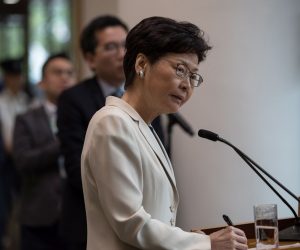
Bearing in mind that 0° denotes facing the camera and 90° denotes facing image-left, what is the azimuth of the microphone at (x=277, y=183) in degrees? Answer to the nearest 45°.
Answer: approximately 90°

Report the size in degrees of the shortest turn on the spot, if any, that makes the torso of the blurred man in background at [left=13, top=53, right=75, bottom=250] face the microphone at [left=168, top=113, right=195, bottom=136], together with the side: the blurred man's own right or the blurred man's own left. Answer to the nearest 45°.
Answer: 0° — they already face it

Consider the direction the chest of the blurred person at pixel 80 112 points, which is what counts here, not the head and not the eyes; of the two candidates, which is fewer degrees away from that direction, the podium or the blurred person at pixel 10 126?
the podium

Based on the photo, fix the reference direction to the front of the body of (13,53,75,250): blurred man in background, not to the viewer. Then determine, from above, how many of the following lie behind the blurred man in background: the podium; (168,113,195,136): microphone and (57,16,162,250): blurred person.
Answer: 0

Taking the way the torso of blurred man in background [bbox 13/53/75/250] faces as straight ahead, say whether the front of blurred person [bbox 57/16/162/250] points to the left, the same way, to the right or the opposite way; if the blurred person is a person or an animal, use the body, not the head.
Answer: the same way

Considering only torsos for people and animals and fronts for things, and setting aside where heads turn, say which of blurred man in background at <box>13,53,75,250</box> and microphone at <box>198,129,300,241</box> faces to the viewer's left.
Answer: the microphone

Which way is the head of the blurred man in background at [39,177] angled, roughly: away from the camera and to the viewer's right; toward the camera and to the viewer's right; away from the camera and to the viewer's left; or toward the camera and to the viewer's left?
toward the camera and to the viewer's right

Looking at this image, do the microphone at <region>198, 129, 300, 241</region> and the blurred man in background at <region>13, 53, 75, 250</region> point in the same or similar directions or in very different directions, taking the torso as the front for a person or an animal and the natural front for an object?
very different directions

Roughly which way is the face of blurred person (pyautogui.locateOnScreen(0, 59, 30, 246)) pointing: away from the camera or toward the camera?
toward the camera

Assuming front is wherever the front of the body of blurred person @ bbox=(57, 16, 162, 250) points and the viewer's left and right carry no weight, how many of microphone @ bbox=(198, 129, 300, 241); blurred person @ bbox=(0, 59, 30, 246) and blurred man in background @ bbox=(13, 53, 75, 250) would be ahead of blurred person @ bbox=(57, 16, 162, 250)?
1

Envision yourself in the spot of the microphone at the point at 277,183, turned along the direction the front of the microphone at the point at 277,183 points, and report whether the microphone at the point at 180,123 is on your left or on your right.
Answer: on your right

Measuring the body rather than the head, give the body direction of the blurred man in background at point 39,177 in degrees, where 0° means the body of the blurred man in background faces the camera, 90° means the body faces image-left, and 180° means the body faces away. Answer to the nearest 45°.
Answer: approximately 315°

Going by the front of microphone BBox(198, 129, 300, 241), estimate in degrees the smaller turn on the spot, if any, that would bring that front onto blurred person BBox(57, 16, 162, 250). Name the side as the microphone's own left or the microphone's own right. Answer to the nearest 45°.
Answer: approximately 45° to the microphone's own right

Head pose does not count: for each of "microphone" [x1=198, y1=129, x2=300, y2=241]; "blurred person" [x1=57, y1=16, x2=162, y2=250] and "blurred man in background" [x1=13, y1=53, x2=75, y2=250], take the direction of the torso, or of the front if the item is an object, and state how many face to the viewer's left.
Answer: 1
